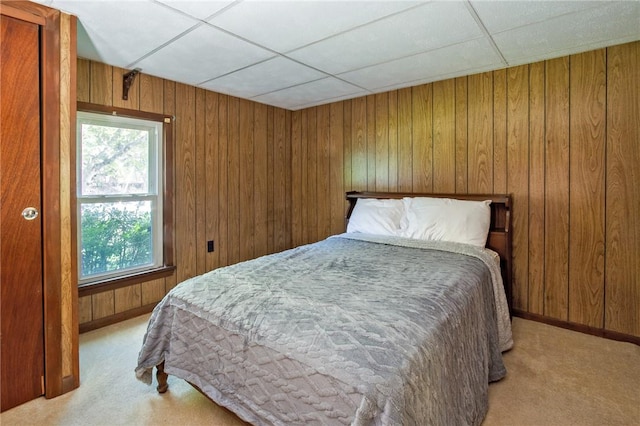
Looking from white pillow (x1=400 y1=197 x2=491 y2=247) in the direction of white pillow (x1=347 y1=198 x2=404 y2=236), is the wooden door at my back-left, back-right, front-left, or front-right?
front-left

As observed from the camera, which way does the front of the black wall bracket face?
facing the viewer and to the right of the viewer

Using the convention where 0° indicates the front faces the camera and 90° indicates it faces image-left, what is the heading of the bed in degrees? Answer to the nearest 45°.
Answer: approximately 45°

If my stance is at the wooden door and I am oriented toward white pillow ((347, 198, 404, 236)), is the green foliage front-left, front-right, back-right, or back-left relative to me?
front-left

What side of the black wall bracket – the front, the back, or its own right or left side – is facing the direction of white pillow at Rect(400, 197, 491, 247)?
front

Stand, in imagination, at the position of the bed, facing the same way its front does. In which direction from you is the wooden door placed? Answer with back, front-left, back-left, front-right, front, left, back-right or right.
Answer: front-right

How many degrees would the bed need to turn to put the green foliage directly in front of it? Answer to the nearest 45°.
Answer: approximately 90° to its right

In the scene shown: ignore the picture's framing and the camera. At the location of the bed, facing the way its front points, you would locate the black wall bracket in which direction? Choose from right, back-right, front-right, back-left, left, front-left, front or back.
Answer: right

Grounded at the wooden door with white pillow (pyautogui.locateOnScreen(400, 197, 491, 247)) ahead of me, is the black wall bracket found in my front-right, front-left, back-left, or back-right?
front-left

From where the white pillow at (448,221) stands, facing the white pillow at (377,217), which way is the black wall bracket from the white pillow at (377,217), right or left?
left

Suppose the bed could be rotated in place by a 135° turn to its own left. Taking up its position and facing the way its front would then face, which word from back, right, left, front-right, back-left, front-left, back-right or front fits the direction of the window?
back-left

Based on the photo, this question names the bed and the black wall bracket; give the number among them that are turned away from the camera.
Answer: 0
